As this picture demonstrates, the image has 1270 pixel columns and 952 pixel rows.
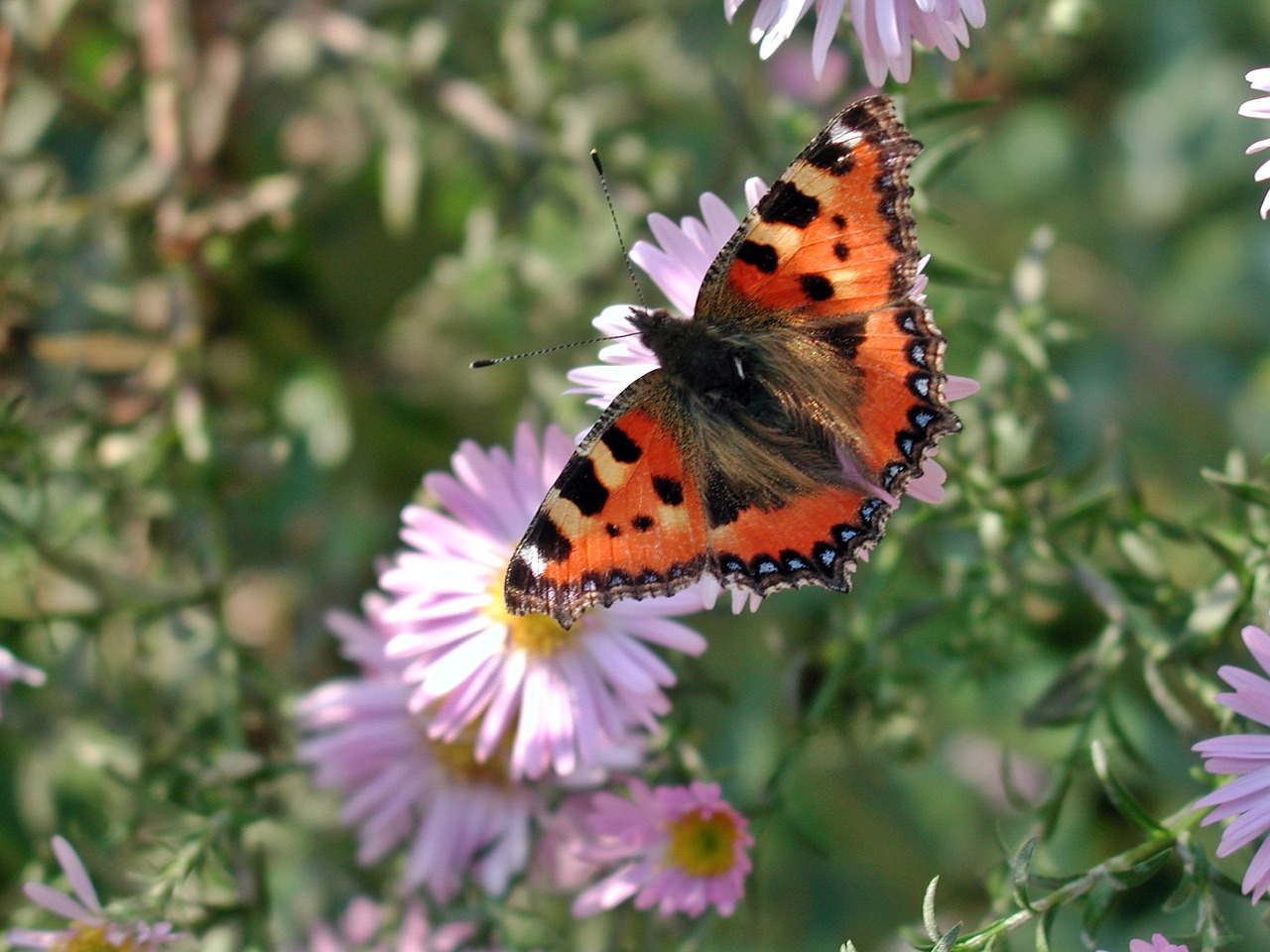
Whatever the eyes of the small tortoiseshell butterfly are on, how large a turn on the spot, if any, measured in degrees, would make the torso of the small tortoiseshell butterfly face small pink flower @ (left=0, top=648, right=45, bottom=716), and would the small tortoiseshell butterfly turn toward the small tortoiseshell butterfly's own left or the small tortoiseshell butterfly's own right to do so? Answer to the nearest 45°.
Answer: approximately 45° to the small tortoiseshell butterfly's own left

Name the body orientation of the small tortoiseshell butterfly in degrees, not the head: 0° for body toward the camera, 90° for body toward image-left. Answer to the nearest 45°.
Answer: approximately 135°
